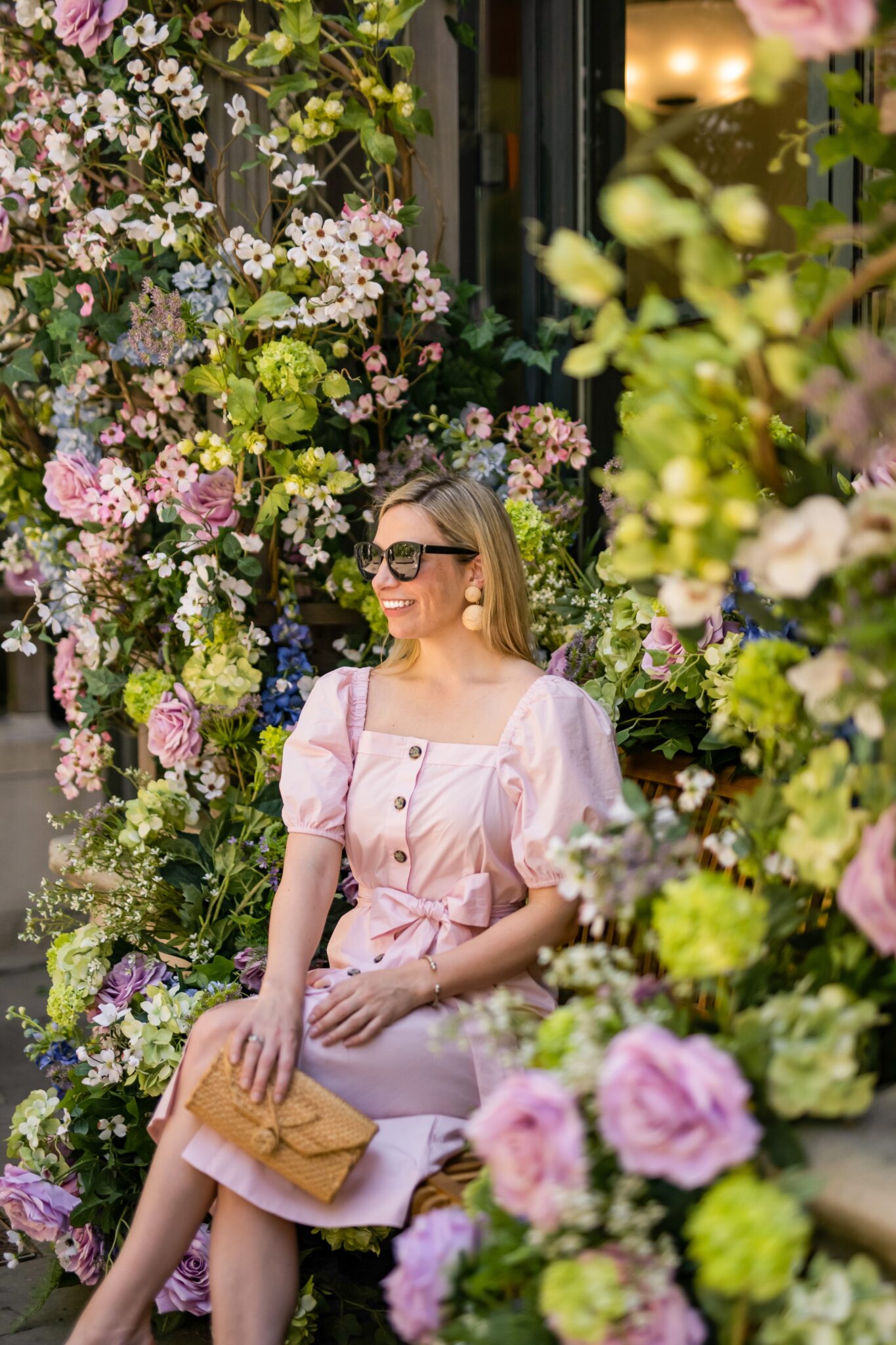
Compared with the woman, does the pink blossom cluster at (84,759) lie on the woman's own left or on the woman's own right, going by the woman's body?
on the woman's own right

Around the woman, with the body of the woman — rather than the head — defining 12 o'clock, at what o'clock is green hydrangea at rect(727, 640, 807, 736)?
The green hydrangea is roughly at 10 o'clock from the woman.

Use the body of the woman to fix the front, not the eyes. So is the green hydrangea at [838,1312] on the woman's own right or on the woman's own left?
on the woman's own left

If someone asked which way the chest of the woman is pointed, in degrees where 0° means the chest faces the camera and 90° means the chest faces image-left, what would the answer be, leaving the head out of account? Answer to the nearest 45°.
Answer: approximately 45°

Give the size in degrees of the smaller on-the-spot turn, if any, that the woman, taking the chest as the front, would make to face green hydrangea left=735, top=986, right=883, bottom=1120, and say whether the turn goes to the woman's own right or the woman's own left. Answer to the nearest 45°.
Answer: approximately 45° to the woman's own left

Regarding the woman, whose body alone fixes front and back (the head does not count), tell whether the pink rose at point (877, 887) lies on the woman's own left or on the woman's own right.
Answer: on the woman's own left

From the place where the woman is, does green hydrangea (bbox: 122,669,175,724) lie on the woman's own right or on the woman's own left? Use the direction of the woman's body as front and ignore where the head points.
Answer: on the woman's own right

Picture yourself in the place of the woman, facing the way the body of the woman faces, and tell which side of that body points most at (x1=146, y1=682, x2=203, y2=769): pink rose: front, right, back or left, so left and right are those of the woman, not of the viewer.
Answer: right
